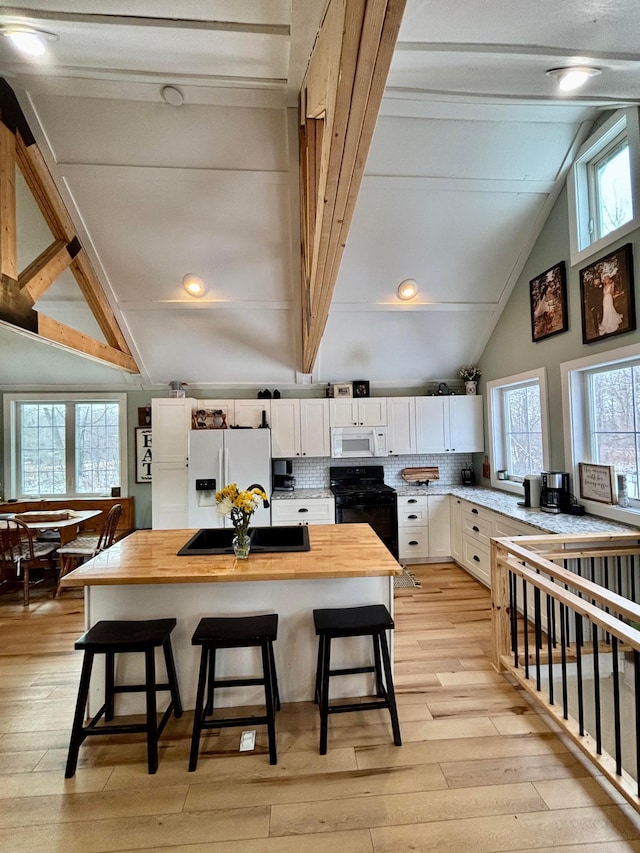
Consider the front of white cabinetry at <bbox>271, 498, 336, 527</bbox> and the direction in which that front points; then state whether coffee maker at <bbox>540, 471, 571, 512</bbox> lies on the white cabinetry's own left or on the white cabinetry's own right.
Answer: on the white cabinetry's own left

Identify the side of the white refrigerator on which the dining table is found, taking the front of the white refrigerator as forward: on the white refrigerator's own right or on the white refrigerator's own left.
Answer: on the white refrigerator's own right

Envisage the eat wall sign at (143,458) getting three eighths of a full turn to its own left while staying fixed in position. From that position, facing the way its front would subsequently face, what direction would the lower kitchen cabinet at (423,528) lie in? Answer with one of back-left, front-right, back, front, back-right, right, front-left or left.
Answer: right

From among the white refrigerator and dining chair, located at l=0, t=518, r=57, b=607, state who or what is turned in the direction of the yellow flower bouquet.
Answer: the white refrigerator

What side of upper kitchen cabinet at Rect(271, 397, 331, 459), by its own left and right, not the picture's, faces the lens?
front

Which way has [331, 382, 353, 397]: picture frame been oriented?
toward the camera

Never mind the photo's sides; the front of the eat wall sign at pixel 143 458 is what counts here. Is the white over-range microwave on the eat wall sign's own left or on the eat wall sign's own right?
on the eat wall sign's own left

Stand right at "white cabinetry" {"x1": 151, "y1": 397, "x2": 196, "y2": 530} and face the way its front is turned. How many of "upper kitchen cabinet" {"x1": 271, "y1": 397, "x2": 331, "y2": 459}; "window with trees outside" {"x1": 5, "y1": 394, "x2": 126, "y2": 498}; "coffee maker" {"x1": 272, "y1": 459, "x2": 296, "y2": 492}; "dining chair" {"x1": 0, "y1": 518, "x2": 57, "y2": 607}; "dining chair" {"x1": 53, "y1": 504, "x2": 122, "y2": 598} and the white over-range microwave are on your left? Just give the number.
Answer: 3

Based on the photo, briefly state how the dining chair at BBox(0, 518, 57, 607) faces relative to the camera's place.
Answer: facing away from the viewer and to the right of the viewer

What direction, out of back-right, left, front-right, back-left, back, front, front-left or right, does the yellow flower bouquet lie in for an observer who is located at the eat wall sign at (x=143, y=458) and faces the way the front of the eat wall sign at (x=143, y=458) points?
front

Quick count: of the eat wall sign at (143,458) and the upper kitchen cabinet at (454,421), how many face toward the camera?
2

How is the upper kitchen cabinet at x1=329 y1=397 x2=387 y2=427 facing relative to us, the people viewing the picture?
facing the viewer

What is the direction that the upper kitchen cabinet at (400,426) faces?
toward the camera
